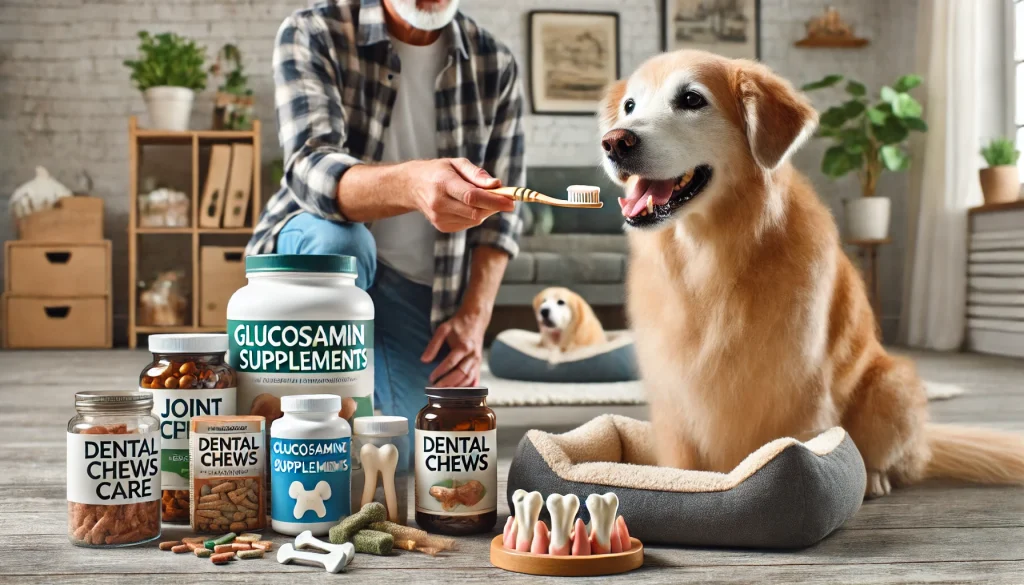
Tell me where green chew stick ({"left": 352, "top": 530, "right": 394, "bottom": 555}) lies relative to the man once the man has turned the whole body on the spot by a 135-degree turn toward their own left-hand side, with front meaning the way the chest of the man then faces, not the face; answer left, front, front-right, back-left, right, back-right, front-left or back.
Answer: back

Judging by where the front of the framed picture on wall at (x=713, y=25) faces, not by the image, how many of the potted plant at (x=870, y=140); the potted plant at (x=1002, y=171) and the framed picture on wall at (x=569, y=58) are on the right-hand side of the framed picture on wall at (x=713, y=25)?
1

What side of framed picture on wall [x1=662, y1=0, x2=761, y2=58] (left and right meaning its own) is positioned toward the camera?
front

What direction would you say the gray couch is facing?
toward the camera

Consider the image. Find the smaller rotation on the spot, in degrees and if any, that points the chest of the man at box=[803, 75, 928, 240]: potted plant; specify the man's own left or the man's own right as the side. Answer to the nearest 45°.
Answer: approximately 90° to the man's own left

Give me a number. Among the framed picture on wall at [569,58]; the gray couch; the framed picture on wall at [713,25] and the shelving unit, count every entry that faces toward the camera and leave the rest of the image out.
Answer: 4

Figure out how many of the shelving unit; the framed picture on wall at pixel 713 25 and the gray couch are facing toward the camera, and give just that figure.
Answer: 3

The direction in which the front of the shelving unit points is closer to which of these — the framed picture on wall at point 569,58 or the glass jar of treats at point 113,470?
the glass jar of treats

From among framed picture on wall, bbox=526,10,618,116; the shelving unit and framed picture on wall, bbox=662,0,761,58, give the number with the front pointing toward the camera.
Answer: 3

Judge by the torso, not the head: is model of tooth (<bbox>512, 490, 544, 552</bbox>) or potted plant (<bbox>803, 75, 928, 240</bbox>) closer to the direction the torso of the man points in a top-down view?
the model of tooth

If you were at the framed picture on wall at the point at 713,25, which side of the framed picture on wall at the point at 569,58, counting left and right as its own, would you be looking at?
left

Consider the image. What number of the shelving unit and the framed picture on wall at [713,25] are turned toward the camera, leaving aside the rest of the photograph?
2

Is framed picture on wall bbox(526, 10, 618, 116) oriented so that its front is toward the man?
yes

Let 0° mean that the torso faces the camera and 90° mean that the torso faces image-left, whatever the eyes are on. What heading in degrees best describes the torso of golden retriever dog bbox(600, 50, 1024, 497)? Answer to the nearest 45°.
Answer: approximately 45°

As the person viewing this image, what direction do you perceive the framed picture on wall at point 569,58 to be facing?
facing the viewer

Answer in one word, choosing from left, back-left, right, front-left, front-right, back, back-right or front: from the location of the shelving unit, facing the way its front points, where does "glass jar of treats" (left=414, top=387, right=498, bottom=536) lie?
front

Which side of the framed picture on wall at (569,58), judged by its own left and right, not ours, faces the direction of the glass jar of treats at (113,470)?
front

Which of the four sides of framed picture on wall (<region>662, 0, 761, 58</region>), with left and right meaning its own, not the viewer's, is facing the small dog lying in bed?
front

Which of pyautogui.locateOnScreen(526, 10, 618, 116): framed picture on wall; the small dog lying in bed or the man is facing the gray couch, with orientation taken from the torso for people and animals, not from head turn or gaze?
the framed picture on wall
